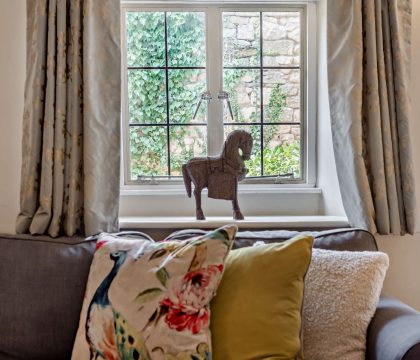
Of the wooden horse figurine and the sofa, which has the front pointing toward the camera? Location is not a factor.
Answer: the sofa

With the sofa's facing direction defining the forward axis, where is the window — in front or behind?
behind

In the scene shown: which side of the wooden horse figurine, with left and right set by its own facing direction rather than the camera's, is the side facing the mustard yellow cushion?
right

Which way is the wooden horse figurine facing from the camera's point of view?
to the viewer's right

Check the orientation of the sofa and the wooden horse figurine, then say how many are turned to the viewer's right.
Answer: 1

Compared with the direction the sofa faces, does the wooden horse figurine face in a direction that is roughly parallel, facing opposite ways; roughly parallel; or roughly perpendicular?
roughly perpendicular

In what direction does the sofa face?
toward the camera
